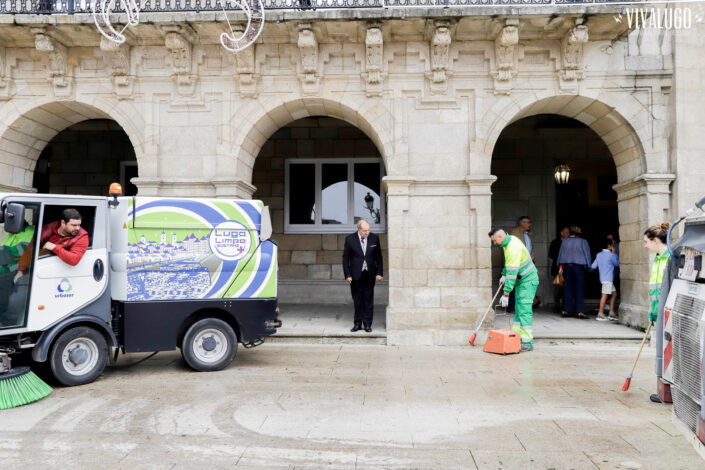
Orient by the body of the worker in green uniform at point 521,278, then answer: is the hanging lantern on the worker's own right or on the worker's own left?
on the worker's own right

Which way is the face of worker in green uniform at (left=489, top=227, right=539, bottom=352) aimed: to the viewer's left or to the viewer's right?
to the viewer's left

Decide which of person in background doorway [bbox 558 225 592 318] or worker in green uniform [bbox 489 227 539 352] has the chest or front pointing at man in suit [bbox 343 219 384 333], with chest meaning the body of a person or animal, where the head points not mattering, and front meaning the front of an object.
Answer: the worker in green uniform

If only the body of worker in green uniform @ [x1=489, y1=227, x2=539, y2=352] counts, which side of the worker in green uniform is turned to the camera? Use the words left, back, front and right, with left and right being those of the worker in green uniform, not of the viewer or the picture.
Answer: left

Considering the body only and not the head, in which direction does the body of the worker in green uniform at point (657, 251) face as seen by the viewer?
to the viewer's left

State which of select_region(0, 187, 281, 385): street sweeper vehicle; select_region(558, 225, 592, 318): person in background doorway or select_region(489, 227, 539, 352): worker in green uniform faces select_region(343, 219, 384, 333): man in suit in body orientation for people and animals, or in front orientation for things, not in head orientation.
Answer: the worker in green uniform

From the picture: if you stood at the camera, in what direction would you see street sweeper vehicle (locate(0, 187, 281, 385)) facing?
facing to the left of the viewer

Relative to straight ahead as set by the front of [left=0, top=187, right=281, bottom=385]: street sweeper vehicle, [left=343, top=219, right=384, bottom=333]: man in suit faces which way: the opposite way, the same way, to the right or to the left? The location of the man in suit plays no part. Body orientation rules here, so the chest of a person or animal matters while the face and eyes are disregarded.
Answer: to the left

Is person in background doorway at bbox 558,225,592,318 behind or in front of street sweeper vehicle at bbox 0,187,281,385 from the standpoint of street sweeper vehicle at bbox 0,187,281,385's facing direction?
behind

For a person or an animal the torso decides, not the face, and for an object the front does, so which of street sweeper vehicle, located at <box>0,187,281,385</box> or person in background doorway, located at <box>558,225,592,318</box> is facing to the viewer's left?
the street sweeper vehicle

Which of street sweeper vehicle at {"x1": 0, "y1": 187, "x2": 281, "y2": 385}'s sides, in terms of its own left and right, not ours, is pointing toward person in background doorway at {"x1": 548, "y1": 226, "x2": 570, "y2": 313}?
back
